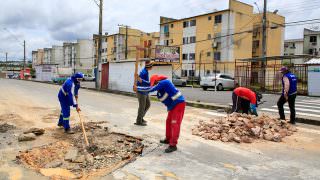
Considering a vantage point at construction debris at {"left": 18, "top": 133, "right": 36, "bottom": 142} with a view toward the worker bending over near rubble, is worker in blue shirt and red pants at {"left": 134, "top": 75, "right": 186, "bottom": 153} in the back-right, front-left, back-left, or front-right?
front-right

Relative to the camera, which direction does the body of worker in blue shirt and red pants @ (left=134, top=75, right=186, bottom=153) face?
to the viewer's left

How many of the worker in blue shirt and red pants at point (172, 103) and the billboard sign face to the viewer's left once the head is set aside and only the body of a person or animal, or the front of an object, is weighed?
1

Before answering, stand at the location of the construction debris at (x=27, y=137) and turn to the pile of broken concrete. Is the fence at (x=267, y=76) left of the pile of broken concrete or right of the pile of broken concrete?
left

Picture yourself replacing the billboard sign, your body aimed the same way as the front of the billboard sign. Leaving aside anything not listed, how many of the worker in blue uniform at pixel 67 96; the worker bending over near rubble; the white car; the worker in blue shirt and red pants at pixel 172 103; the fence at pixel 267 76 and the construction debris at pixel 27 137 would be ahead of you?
4

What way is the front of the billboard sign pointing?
toward the camera

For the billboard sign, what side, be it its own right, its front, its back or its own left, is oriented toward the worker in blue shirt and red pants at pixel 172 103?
front
